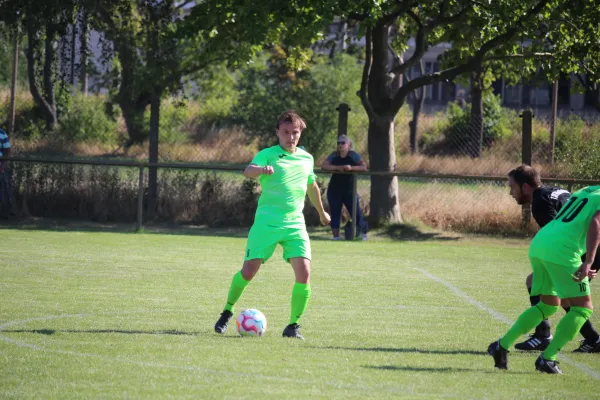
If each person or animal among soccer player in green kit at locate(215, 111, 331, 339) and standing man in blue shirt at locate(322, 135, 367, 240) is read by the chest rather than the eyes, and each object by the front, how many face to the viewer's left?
0

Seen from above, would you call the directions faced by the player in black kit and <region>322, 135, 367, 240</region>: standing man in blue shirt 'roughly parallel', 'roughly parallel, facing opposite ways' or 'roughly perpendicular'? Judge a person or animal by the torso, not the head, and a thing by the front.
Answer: roughly perpendicular

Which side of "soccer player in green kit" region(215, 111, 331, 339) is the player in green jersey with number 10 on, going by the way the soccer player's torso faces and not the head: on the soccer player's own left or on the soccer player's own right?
on the soccer player's own left

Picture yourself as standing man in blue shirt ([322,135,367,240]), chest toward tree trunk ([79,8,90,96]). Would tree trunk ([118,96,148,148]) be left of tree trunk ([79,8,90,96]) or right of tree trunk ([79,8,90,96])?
left

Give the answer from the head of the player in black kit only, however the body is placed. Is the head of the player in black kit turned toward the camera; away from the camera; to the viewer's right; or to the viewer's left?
to the viewer's left

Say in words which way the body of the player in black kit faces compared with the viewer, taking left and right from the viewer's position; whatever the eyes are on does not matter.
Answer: facing to the left of the viewer

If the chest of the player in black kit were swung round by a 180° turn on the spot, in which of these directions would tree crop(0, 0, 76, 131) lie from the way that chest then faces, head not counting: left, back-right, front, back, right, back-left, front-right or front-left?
back-left

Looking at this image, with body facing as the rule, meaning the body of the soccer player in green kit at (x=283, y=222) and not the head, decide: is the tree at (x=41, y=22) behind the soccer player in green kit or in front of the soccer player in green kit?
behind

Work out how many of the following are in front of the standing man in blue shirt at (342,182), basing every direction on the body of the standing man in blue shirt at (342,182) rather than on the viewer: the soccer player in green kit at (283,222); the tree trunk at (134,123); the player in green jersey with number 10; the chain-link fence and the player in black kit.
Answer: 3

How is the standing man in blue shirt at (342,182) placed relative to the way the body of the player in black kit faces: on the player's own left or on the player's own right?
on the player's own right

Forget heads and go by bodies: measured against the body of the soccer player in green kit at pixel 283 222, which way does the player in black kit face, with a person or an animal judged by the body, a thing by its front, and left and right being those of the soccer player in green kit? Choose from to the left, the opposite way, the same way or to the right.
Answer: to the right

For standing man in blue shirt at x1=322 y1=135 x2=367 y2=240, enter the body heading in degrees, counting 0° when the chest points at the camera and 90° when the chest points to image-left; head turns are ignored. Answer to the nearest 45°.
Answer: approximately 0°

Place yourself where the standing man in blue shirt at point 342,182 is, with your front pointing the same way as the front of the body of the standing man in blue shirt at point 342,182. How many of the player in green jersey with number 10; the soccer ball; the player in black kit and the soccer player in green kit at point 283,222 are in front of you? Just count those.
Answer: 4
